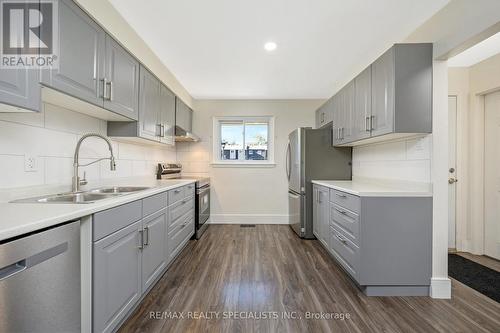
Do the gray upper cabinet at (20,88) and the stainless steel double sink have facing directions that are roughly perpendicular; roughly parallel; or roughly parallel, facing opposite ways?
roughly parallel

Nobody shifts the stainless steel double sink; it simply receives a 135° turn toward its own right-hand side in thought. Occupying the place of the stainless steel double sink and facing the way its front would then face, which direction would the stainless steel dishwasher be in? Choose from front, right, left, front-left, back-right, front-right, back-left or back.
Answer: left

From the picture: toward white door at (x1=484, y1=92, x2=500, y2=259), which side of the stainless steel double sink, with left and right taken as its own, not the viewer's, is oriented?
front

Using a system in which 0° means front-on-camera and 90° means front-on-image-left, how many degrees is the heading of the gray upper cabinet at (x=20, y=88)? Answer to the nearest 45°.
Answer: approximately 315°

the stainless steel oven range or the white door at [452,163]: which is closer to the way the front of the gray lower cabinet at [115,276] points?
the white door

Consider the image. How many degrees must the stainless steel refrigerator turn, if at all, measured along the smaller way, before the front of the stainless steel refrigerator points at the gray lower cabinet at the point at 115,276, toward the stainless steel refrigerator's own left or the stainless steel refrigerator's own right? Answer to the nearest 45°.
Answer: approximately 45° to the stainless steel refrigerator's own left

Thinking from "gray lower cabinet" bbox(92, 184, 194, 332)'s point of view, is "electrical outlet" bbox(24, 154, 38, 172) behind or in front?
behind

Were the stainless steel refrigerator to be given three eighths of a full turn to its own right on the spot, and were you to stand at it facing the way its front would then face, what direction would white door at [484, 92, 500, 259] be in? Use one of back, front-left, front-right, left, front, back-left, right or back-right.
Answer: front-right

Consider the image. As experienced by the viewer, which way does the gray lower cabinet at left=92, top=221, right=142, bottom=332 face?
facing the viewer and to the right of the viewer

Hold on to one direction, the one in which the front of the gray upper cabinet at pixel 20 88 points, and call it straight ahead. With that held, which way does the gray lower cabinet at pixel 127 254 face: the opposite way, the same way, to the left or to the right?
the same way

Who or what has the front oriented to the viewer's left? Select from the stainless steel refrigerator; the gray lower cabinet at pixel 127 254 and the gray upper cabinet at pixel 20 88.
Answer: the stainless steel refrigerator

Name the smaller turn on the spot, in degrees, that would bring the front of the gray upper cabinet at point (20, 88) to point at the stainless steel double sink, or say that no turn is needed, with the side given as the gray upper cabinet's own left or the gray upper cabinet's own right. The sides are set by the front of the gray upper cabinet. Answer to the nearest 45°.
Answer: approximately 90° to the gray upper cabinet's own left

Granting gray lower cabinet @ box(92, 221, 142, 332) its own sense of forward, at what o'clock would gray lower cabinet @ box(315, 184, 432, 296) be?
gray lower cabinet @ box(315, 184, 432, 296) is roughly at 11 o'clock from gray lower cabinet @ box(92, 221, 142, 332).

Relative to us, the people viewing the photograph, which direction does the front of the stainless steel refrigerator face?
facing to the left of the viewer

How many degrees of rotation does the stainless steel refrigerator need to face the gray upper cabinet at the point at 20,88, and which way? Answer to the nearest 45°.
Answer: approximately 45° to its left

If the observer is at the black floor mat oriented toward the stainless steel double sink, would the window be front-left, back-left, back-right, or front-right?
front-right

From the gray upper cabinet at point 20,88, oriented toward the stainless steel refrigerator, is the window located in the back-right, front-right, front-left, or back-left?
front-left
